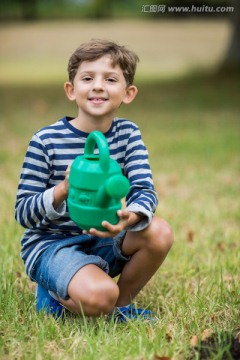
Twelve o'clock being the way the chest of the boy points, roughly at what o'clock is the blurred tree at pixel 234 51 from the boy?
The blurred tree is roughly at 8 o'clock from the boy.

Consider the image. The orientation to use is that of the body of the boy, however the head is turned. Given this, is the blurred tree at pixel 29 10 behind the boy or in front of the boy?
behind

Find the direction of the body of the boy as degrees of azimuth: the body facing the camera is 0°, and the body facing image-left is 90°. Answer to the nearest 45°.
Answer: approximately 315°

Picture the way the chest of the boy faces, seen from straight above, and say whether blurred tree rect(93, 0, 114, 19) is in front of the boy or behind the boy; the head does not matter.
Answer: behind
